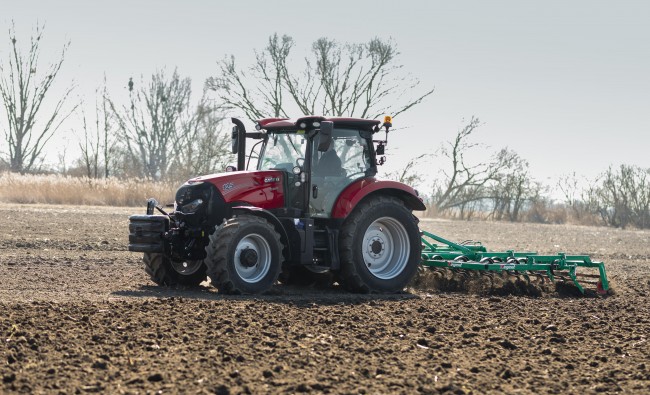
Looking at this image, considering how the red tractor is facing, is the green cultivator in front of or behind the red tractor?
behind

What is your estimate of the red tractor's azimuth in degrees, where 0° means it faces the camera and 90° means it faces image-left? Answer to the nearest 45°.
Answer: approximately 45°
